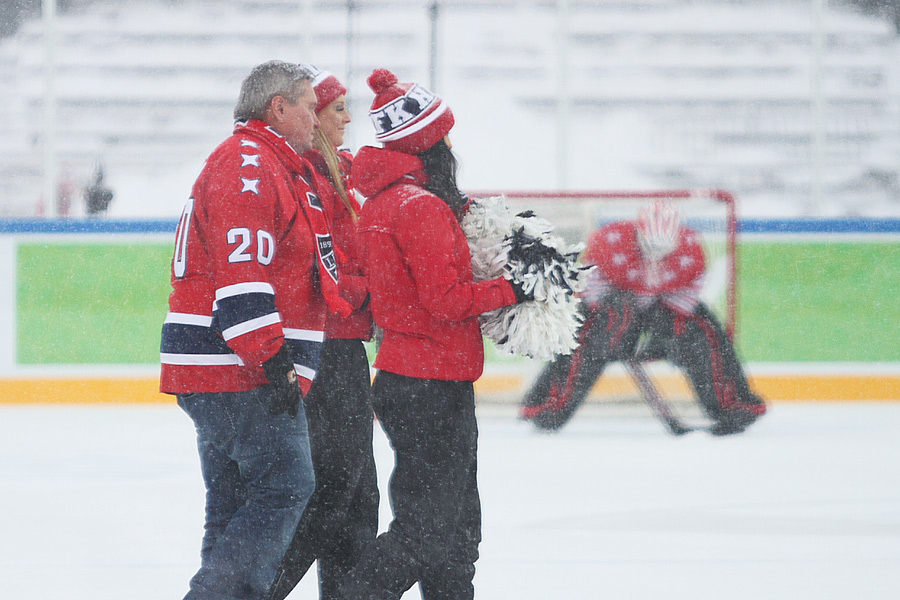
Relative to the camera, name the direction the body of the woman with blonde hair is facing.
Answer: to the viewer's right

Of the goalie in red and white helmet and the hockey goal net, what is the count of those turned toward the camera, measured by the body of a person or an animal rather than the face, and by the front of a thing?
2

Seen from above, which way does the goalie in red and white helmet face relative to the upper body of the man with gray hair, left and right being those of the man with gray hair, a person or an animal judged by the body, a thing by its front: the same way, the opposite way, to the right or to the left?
to the right

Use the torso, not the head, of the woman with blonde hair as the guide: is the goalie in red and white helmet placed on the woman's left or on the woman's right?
on the woman's left

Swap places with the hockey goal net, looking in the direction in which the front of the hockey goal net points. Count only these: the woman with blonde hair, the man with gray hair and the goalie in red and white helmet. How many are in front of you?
3

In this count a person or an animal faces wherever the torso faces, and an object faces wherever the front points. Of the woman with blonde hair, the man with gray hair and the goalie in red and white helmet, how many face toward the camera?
1

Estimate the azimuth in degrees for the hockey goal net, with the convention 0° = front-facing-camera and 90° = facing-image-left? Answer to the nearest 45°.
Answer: approximately 0°

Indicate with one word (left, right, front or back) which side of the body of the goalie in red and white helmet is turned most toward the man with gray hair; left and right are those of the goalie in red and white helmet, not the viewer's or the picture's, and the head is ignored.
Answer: front

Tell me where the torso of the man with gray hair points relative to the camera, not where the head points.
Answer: to the viewer's right

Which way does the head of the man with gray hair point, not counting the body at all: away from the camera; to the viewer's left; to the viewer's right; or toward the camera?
to the viewer's right

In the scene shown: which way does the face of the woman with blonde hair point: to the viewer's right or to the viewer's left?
to the viewer's right
